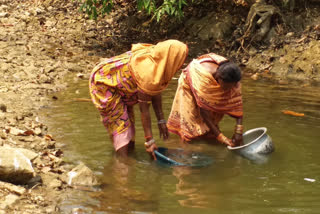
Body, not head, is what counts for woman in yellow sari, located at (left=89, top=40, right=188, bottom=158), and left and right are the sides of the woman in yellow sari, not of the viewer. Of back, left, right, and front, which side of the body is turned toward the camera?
right

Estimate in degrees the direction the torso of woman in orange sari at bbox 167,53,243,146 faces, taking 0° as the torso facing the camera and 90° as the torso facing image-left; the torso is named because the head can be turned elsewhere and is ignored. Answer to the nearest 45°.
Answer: approximately 315°

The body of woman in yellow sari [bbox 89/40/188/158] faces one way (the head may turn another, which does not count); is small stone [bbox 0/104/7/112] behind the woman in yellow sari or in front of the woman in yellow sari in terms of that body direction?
behind

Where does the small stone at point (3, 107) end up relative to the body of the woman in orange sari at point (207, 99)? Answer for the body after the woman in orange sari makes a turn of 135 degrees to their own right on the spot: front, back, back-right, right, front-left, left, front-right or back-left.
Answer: front
